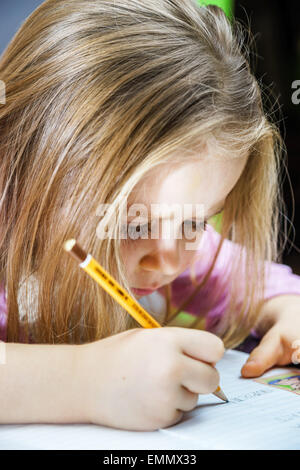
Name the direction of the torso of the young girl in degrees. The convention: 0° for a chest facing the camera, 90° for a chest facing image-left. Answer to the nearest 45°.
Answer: approximately 315°
